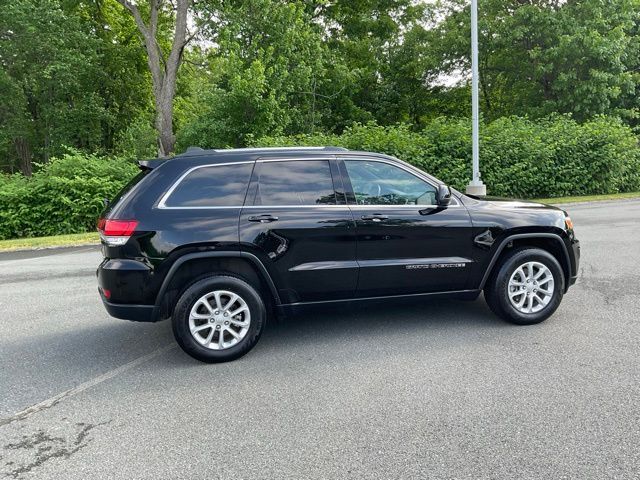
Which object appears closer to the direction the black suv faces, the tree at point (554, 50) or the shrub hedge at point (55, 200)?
the tree

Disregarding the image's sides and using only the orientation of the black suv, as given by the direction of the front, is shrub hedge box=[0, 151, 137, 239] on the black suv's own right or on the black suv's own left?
on the black suv's own left

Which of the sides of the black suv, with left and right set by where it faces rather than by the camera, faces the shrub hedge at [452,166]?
left

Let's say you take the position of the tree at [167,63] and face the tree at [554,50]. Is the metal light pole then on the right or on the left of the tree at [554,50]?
right

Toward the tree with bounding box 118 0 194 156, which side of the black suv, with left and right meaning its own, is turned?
left

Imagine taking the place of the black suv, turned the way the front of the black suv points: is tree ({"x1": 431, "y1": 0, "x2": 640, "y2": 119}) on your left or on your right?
on your left

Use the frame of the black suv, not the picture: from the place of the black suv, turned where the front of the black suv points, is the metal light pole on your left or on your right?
on your left

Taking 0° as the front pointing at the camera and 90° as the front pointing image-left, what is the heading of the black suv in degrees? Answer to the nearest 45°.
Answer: approximately 270°
